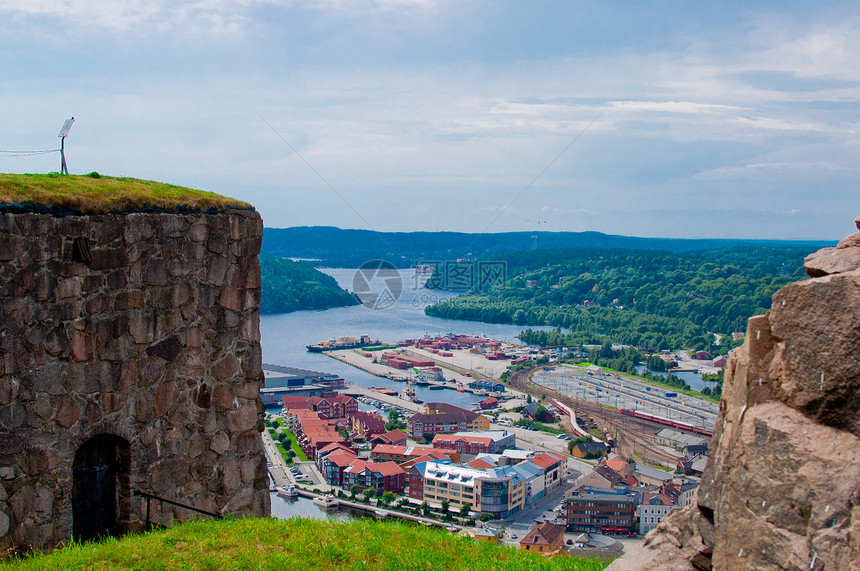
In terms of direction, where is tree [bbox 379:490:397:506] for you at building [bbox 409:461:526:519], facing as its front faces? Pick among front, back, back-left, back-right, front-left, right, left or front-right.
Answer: front-right

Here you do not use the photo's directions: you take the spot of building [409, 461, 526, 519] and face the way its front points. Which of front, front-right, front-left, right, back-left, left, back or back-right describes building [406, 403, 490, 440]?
back

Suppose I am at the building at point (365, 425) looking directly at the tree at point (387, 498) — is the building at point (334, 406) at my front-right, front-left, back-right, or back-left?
back-right

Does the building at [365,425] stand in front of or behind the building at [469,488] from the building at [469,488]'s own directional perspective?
behind

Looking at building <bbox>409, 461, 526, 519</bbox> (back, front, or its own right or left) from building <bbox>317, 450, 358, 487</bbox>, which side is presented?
right

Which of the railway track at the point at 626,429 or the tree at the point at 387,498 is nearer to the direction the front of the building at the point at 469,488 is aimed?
the tree

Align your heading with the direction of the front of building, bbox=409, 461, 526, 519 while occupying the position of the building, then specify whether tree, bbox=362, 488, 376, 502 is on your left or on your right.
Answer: on your right

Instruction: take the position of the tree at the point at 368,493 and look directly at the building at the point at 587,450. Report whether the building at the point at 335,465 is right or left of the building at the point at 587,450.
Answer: left

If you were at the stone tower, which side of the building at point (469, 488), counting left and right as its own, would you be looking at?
front

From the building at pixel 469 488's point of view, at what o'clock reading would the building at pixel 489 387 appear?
the building at pixel 489 387 is roughly at 6 o'clock from the building at pixel 469 488.

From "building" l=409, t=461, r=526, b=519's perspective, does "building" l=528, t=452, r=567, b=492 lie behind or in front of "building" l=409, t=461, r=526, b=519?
behind

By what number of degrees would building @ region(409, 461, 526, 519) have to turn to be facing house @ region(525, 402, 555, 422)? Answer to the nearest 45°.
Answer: approximately 180°

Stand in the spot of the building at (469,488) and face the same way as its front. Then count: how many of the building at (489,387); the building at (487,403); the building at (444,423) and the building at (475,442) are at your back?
4

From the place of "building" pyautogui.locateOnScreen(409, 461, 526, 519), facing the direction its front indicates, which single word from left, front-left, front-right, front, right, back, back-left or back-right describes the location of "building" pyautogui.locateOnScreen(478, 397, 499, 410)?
back

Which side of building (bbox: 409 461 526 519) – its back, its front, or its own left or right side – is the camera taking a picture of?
front
